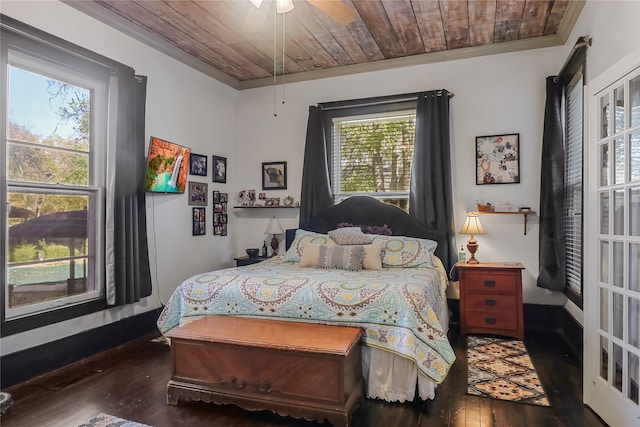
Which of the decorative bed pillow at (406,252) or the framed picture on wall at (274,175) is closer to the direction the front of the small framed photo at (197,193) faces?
the decorative bed pillow

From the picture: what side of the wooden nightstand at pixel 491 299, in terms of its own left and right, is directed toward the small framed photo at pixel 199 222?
right

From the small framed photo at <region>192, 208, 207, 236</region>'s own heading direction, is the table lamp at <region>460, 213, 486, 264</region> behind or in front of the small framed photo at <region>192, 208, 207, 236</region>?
in front

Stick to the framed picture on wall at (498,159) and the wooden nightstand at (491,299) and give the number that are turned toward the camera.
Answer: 2

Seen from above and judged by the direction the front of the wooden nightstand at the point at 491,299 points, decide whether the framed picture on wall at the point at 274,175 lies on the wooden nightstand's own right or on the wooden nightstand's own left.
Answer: on the wooden nightstand's own right

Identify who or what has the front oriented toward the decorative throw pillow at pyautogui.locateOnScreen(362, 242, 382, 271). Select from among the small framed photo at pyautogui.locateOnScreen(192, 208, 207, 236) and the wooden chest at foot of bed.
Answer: the small framed photo

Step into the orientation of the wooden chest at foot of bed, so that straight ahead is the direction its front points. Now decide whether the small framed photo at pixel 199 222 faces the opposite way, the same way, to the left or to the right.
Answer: to the left

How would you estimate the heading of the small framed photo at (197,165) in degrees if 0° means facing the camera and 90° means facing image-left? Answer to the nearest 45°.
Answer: approximately 315°

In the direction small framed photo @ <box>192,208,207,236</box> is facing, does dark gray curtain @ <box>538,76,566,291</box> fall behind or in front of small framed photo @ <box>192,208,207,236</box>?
in front

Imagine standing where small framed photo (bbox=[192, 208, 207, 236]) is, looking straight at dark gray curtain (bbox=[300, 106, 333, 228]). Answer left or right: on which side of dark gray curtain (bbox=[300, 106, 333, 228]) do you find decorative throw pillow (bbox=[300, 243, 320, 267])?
right
